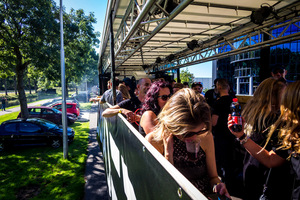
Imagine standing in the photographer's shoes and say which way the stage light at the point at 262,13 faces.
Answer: facing to the left of the viewer

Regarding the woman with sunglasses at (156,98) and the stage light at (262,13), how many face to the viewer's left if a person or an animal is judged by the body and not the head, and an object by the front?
1
